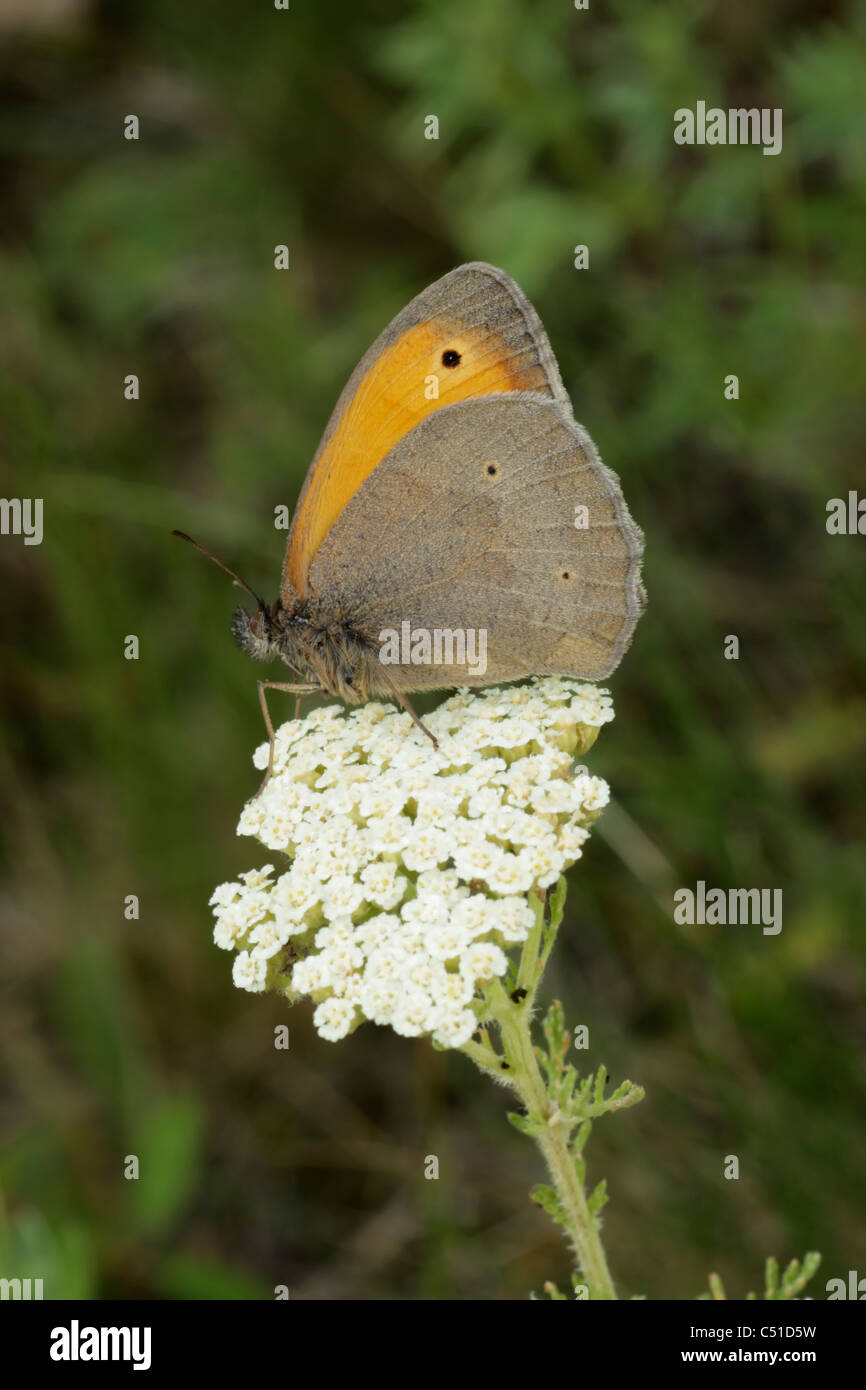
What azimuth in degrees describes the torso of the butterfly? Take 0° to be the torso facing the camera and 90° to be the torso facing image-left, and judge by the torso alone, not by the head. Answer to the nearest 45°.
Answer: approximately 90°
